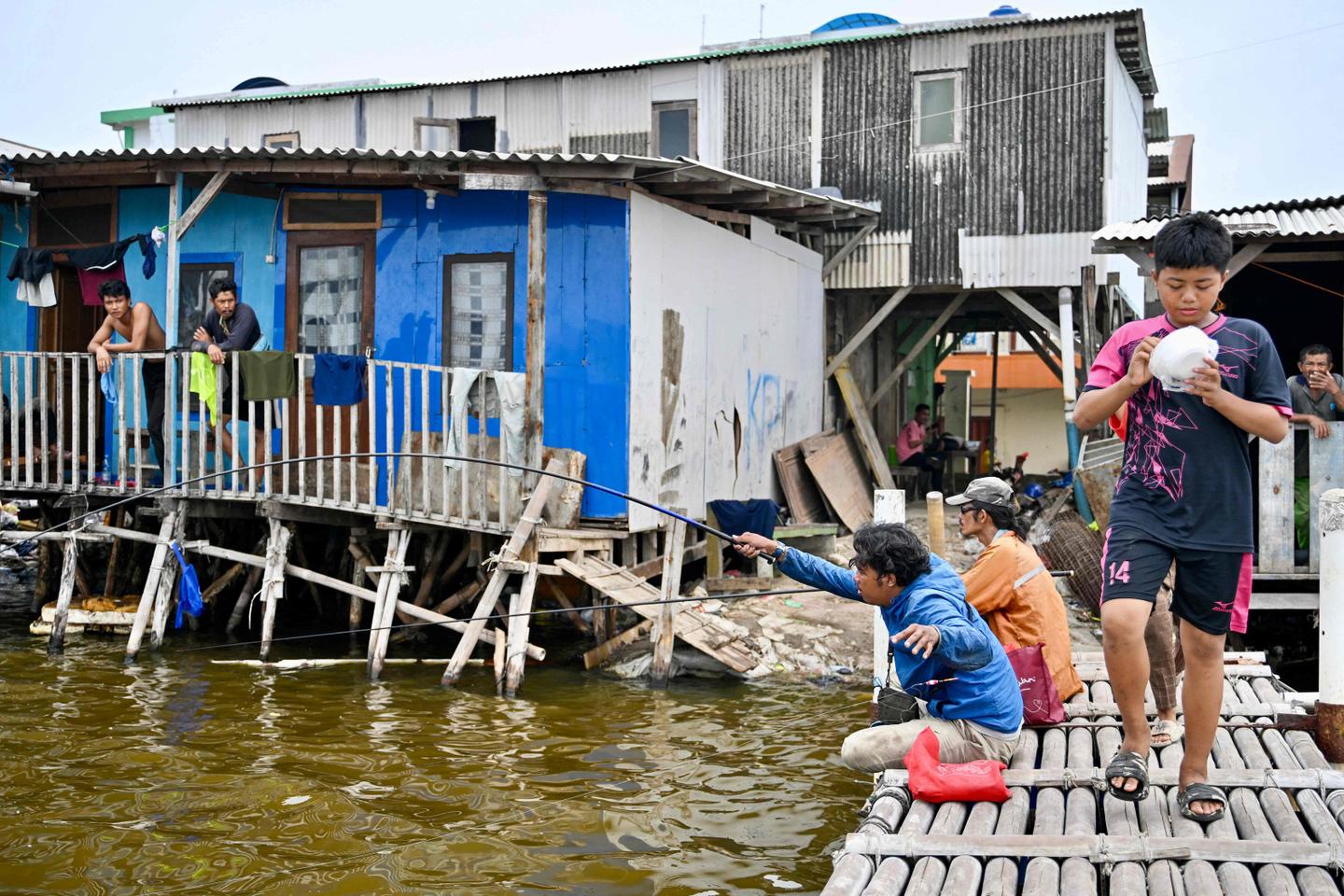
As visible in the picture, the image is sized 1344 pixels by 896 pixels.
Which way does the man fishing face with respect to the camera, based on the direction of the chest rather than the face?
to the viewer's left

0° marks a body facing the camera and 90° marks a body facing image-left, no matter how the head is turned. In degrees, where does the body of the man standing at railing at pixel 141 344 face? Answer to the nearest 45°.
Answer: approximately 45°

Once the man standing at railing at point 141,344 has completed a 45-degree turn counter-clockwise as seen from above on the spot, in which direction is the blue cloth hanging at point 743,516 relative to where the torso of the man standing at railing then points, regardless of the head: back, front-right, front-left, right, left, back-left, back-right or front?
left

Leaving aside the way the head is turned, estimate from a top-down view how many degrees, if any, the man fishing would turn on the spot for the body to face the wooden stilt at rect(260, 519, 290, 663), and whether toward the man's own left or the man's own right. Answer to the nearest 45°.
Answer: approximately 45° to the man's own right

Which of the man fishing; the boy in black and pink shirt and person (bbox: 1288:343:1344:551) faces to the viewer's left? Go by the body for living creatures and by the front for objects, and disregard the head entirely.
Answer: the man fishing

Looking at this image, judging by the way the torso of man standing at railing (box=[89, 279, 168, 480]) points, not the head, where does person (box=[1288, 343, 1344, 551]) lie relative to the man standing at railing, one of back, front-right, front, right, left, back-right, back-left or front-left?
left

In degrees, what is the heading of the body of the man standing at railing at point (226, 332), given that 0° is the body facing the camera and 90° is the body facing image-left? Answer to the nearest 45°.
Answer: approximately 45°

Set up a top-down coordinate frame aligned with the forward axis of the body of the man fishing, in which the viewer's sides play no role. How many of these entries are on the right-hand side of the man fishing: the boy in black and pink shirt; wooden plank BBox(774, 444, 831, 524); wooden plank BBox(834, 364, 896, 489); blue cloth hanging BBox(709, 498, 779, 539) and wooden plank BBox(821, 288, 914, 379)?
4

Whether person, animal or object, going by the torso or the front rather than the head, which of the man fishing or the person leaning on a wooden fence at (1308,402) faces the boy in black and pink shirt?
the person leaning on a wooden fence

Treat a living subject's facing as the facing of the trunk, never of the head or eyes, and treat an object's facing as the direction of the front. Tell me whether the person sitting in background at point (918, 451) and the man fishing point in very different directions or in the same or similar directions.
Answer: very different directions

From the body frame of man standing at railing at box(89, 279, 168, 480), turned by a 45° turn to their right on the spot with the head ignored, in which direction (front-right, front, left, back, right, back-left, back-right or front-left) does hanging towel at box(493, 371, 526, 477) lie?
back-left

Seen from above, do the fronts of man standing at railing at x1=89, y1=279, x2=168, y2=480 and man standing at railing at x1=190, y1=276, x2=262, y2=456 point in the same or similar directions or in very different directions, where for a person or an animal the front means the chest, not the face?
same or similar directions

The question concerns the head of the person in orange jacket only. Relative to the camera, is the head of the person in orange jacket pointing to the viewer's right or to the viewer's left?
to the viewer's left

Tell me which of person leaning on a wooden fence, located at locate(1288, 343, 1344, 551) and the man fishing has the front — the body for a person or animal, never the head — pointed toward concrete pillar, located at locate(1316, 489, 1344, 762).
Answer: the person leaning on a wooden fence

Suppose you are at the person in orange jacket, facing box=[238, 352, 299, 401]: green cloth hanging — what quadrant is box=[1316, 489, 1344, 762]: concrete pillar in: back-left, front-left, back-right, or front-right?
back-right
